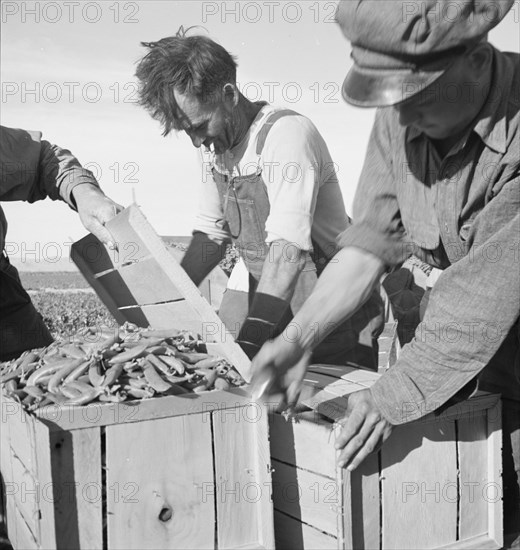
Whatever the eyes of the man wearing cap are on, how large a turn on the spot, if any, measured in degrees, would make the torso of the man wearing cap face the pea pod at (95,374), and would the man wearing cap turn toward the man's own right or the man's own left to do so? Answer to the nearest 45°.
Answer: approximately 45° to the man's own right

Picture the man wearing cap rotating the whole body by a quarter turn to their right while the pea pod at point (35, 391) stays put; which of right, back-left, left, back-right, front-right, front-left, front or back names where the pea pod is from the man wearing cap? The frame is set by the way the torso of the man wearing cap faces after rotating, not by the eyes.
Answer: front-left

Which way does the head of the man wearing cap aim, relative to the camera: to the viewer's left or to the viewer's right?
to the viewer's left

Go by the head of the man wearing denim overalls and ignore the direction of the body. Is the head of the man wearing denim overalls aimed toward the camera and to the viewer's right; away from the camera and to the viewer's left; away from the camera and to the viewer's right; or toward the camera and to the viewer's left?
toward the camera and to the viewer's left

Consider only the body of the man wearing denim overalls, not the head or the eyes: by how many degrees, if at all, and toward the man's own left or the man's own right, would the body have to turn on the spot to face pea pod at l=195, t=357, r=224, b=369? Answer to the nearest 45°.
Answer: approximately 45° to the man's own left

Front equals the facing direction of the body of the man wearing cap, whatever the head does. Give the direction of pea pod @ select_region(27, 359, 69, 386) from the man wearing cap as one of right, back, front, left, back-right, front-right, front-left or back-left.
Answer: front-right

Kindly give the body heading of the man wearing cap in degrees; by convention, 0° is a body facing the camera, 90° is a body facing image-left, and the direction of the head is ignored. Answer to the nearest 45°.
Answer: approximately 45°

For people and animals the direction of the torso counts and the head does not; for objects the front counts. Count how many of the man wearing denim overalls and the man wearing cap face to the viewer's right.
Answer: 0

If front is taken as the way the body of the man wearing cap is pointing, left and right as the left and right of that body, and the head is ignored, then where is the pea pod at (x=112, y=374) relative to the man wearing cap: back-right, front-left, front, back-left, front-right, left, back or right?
front-right

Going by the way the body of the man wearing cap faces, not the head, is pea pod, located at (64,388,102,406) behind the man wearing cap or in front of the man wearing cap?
in front

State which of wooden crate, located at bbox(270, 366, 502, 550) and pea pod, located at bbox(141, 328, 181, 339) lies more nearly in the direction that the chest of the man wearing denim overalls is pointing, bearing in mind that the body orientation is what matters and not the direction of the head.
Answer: the pea pod

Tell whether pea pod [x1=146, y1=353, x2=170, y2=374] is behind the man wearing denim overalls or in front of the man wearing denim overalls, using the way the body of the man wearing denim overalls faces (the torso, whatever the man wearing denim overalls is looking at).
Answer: in front
